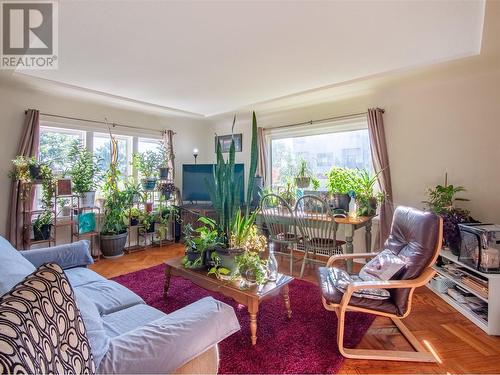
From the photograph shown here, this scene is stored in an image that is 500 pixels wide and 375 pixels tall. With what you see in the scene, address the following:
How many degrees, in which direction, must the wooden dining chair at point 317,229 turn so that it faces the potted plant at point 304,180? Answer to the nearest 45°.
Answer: approximately 45° to its left

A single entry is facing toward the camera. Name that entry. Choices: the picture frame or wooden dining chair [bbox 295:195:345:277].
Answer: the picture frame

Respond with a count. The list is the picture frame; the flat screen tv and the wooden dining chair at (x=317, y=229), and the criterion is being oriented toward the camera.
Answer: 2

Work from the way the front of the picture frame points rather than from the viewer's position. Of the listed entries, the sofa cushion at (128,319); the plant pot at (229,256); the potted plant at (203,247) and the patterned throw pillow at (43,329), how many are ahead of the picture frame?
4

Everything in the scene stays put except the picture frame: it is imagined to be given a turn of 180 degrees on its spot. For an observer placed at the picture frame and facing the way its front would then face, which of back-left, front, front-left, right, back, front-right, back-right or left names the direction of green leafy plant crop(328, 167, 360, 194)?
back-right

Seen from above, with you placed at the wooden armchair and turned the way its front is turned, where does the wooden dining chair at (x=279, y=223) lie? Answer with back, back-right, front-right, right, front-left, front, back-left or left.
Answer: right

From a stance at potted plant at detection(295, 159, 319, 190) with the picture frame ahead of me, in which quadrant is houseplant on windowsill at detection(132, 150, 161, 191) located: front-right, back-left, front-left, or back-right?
front-left

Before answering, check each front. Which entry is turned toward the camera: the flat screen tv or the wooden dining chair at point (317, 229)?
the flat screen tv

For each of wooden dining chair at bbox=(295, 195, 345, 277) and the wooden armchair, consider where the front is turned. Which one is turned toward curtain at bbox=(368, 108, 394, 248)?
the wooden dining chair

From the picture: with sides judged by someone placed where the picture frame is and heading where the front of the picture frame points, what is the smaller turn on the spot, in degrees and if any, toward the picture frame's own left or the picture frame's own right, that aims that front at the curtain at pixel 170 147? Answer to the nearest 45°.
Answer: approximately 90° to the picture frame's own right

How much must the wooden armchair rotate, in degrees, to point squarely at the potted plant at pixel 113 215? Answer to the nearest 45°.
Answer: approximately 45° to its right

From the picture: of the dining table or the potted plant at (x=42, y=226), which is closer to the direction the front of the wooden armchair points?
the potted plant

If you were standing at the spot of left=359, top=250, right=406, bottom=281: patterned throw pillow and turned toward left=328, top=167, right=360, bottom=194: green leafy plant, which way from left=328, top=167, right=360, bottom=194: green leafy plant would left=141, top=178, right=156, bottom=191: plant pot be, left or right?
left

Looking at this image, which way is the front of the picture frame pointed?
toward the camera

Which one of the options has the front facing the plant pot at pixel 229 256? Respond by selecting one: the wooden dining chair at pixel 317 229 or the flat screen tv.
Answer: the flat screen tv

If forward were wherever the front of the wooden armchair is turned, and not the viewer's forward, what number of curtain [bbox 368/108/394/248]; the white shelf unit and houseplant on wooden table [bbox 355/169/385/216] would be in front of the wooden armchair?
0

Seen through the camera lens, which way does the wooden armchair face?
facing the viewer and to the left of the viewer

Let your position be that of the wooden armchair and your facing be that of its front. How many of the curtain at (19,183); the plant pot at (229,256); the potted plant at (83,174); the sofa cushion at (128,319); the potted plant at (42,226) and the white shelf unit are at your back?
1
